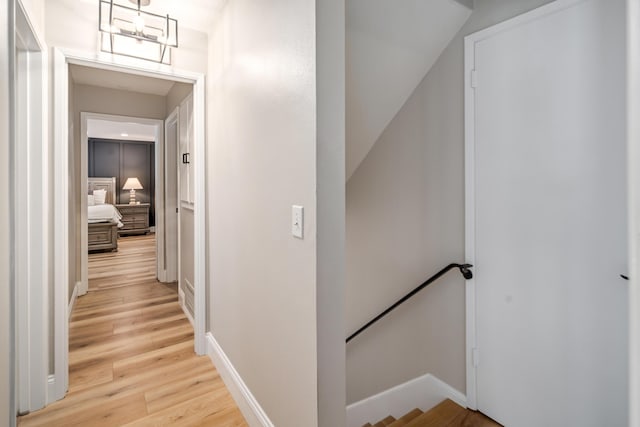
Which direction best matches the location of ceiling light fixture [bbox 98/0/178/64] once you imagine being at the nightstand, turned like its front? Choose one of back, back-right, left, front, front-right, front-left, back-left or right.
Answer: front

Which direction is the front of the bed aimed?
toward the camera

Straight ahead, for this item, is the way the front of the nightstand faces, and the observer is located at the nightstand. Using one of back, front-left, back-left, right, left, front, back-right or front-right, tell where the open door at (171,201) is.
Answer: front

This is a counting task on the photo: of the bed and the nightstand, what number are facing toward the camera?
2

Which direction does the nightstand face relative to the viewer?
toward the camera

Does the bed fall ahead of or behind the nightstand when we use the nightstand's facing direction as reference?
ahead

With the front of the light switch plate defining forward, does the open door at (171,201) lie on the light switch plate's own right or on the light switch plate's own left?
on the light switch plate's own right

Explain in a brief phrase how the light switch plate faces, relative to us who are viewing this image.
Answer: facing the viewer and to the left of the viewer

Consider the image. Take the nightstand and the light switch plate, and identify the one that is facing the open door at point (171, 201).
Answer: the nightstand

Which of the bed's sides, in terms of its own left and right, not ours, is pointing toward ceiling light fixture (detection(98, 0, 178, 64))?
front

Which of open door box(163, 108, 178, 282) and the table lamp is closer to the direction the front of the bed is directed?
the open door

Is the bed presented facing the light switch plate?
yes
